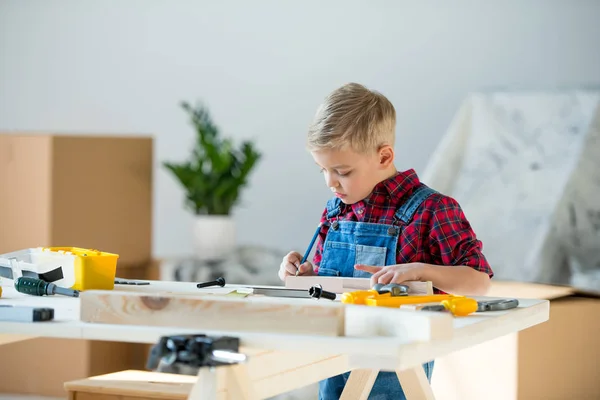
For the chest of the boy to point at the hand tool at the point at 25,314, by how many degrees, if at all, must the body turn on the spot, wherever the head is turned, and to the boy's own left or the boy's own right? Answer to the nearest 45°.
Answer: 0° — they already face it

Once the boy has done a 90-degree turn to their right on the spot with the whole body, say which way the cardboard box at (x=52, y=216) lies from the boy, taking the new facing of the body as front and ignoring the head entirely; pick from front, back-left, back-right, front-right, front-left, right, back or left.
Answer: front

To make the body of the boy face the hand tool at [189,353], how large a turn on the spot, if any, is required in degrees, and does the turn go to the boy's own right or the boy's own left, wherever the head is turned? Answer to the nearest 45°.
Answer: approximately 45° to the boy's own left

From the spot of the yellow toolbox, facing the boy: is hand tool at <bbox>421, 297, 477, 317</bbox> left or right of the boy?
right

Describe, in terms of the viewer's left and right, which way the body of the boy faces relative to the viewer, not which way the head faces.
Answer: facing the viewer and to the left of the viewer

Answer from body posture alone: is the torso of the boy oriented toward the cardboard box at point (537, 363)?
no

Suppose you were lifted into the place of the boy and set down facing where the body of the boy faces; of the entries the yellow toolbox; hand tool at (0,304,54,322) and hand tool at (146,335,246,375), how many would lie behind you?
0

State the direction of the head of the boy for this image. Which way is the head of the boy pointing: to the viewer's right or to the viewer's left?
to the viewer's left
